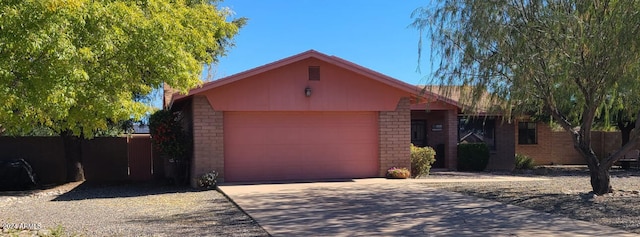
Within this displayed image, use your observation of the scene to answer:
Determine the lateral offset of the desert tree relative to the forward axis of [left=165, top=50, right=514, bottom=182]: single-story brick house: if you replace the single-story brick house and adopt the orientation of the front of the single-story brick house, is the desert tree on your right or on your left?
on your left

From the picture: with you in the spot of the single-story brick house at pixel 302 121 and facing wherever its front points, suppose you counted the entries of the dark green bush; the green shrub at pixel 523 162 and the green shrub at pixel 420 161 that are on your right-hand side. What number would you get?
0

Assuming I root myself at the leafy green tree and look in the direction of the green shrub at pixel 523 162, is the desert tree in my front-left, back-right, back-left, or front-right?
front-right

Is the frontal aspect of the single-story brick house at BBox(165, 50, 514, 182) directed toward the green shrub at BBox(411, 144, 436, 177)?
no

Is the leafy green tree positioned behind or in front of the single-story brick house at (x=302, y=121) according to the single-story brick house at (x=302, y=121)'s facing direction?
in front

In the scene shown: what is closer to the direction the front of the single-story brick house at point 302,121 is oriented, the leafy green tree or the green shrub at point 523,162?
the leafy green tree

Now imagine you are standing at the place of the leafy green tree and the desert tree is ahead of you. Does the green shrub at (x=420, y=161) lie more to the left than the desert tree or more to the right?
left

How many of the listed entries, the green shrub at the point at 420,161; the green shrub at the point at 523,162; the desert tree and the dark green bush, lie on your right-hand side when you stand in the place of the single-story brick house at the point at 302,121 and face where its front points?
0

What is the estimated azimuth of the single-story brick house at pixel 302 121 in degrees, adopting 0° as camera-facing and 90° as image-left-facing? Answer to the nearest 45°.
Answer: approximately 0°

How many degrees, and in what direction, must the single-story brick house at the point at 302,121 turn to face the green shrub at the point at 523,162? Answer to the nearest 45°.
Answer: approximately 135° to its left

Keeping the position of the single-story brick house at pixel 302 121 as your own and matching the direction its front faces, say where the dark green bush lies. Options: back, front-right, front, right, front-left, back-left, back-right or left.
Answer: back-left

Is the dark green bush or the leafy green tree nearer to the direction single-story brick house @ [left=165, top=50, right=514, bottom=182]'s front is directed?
the leafy green tree
